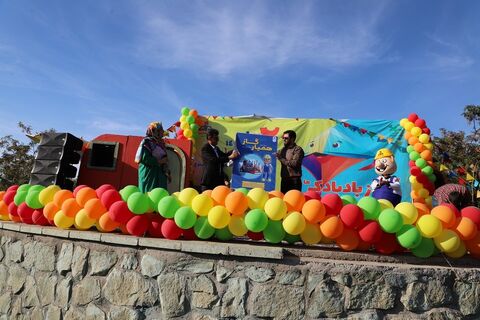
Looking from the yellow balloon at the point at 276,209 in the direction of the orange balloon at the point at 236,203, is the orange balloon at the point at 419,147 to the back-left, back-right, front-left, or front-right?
back-right

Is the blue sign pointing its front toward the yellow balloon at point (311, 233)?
yes

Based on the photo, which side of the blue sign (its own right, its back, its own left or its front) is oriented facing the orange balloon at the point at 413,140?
left

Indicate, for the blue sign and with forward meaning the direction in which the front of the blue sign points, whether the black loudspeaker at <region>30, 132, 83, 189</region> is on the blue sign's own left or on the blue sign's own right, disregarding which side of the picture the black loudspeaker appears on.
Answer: on the blue sign's own right

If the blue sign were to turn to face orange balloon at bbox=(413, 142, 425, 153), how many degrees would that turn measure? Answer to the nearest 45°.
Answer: approximately 90° to its left

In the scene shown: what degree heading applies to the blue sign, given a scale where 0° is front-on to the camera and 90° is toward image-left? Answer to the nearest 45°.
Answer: approximately 0°

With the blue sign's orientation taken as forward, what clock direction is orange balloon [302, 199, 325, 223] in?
The orange balloon is roughly at 12 o'clock from the blue sign.

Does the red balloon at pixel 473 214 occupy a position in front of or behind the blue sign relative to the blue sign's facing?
in front

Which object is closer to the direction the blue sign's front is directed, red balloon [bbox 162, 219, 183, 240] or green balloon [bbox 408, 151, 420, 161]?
the red balloon

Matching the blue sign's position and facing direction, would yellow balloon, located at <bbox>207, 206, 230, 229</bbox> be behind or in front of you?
in front

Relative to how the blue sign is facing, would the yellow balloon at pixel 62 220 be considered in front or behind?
in front
